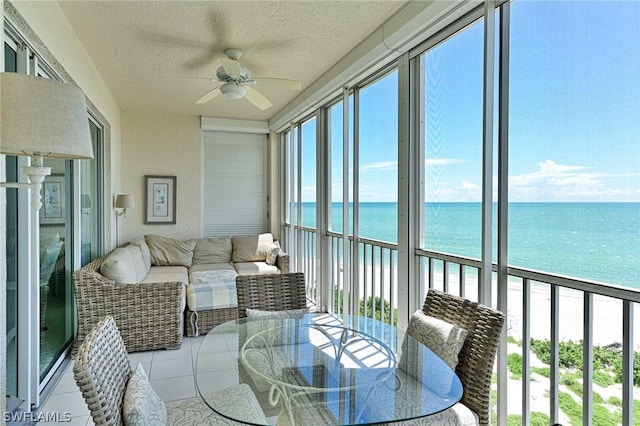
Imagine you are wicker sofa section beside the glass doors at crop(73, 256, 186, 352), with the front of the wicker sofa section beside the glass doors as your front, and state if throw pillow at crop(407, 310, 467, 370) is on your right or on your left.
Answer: on your right

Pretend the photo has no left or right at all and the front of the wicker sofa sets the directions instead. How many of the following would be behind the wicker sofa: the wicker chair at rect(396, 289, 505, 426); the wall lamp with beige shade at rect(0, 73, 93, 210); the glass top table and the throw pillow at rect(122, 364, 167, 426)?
0

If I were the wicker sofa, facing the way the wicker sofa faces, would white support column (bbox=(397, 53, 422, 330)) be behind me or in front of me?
in front

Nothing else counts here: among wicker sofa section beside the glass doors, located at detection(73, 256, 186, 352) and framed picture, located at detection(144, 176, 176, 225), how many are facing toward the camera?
1

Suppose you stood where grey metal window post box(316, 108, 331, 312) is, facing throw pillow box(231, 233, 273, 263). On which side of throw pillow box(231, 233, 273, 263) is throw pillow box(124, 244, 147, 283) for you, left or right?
left

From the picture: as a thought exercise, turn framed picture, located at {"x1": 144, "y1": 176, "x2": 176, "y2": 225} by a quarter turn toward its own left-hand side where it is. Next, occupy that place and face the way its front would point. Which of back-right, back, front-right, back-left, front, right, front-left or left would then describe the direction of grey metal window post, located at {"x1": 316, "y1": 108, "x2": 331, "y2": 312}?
front-right

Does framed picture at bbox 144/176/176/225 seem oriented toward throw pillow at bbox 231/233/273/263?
no

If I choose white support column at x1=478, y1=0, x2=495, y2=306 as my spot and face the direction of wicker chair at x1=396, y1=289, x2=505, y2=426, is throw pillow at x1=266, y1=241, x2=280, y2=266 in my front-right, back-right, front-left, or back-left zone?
back-right

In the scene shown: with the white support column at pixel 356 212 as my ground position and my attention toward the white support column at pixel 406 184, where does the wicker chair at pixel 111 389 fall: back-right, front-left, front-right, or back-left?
front-right

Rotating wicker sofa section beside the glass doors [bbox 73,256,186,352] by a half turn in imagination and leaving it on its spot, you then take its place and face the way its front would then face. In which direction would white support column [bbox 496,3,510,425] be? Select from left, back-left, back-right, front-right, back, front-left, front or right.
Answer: back-left

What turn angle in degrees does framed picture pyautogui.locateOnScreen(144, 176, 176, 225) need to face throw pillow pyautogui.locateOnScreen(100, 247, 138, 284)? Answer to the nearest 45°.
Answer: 0° — it already faces it

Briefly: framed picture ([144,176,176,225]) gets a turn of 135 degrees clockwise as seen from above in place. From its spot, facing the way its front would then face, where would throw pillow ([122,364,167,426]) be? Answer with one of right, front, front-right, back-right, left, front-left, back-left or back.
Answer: back-left

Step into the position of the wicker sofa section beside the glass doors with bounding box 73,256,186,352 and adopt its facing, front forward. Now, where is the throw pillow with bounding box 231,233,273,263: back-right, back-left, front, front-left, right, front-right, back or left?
front-left

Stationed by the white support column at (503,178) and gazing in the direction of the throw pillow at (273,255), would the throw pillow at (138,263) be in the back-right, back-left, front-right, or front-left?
front-left

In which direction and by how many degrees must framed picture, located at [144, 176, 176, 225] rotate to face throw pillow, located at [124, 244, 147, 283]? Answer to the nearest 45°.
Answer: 0° — it already faces it

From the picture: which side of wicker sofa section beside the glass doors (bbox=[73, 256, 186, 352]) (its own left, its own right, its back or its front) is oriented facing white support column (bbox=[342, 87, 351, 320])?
front

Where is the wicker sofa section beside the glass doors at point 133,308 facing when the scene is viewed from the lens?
facing to the right of the viewer

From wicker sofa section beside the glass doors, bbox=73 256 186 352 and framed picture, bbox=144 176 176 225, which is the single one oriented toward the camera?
the framed picture

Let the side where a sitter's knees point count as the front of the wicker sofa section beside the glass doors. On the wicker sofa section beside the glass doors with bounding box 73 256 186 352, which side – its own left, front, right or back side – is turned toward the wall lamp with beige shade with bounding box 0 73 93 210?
right

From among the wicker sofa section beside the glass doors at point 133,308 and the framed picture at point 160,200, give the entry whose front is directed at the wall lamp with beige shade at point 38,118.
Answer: the framed picture

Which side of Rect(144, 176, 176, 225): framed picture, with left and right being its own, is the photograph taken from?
front

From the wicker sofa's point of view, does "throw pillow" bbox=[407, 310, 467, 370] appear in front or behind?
in front
